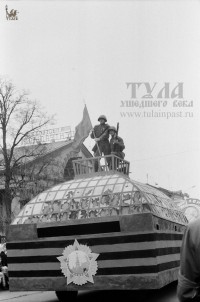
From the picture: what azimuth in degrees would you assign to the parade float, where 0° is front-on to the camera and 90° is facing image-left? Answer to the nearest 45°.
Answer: approximately 0°

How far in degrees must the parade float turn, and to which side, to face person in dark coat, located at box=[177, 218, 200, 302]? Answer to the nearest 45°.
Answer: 0° — it already faces them
